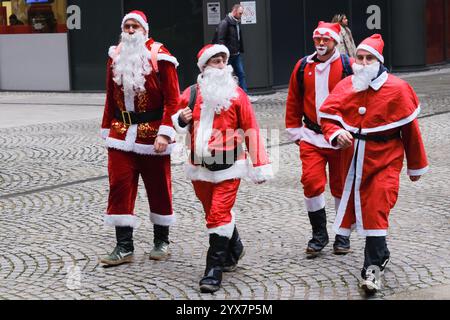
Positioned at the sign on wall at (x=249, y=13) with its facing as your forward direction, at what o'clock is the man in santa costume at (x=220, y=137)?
The man in santa costume is roughly at 12 o'clock from the sign on wall.

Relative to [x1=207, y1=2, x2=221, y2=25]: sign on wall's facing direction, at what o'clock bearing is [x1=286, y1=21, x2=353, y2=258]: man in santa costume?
The man in santa costume is roughly at 12 o'clock from the sign on wall.

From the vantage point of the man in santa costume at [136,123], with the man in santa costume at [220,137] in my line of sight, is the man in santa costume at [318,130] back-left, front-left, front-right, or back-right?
front-left

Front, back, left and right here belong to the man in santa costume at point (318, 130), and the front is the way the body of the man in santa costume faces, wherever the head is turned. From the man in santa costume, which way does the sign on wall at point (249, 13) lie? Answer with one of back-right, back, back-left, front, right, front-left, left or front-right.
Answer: back

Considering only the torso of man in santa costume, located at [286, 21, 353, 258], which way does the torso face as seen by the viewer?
toward the camera

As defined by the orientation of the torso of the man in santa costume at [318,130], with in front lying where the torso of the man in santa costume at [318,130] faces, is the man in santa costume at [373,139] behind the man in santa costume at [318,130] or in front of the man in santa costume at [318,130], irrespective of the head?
in front

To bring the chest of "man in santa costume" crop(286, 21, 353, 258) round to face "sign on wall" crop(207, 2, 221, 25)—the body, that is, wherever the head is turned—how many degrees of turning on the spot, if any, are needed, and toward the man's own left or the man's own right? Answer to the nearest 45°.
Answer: approximately 180°

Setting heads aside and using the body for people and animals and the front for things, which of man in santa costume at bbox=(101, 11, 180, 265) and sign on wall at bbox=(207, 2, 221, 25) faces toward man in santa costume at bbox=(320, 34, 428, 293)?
the sign on wall

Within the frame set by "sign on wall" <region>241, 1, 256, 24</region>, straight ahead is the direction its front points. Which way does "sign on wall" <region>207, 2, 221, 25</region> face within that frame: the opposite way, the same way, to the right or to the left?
the same way

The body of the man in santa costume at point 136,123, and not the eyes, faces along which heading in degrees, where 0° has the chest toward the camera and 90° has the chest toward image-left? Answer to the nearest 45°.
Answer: approximately 45°

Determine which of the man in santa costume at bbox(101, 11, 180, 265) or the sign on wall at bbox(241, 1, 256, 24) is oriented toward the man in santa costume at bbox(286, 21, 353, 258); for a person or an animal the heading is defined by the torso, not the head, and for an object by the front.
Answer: the sign on wall

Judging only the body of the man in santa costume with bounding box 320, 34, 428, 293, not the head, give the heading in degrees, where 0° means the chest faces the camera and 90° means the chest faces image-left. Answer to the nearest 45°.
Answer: approximately 45°

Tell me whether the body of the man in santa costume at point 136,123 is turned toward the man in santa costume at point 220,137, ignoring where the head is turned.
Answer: no

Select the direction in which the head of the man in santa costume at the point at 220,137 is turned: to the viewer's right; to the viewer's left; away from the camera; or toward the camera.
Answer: toward the camera

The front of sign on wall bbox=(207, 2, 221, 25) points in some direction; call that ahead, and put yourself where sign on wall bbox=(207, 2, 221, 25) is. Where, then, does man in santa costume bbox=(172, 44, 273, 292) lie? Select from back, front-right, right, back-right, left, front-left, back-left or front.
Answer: front

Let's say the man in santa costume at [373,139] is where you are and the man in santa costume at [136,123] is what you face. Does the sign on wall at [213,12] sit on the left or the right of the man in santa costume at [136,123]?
right

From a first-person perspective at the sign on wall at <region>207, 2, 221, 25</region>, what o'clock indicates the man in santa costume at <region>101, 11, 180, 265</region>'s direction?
The man in santa costume is roughly at 12 o'clock from the sign on wall.

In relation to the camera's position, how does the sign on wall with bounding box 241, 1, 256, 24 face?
facing the viewer
